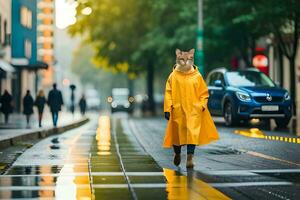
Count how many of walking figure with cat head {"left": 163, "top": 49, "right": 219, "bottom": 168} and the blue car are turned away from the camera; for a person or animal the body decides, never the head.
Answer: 0

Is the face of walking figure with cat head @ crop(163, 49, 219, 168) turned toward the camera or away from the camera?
toward the camera

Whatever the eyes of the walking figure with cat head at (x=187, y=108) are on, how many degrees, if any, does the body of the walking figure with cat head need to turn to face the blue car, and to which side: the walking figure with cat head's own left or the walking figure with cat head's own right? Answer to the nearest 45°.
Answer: approximately 180°

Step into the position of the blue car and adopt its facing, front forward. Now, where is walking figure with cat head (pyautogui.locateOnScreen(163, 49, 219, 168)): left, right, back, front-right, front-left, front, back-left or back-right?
front-right

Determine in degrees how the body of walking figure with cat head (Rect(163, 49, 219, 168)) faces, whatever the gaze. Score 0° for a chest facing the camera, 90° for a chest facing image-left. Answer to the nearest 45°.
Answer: approximately 0°
